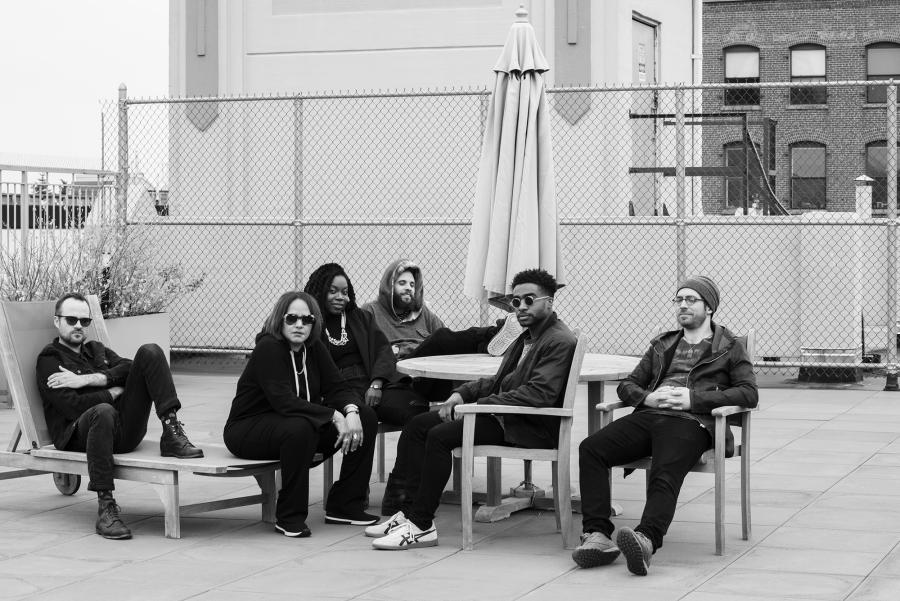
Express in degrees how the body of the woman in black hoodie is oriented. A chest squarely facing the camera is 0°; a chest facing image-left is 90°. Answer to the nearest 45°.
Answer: approximately 315°

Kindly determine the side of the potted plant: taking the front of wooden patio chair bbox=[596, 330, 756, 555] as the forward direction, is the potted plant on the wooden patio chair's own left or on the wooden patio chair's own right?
on the wooden patio chair's own right

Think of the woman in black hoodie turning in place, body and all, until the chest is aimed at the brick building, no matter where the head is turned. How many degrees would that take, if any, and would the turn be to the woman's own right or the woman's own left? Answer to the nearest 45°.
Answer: approximately 90° to the woman's own left

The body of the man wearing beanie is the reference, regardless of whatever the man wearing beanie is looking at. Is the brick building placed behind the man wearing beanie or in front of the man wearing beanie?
behind

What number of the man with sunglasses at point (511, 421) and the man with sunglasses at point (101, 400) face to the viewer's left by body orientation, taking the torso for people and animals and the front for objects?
1

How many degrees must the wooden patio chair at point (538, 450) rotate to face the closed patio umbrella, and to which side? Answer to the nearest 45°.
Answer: approximately 90° to its right

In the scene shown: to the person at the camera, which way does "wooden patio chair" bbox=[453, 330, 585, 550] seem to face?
facing to the left of the viewer

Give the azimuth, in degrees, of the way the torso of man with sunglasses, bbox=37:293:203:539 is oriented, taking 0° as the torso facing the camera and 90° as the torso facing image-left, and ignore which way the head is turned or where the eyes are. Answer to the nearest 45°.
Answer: approximately 315°

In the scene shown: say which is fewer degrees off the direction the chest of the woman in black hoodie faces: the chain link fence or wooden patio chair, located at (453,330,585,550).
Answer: the wooden patio chair

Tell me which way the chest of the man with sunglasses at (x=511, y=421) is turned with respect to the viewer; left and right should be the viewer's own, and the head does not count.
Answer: facing to the left of the viewer

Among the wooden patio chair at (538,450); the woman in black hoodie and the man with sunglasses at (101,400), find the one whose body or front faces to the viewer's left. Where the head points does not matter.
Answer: the wooden patio chair
